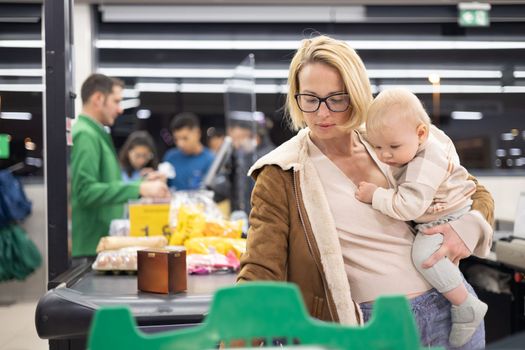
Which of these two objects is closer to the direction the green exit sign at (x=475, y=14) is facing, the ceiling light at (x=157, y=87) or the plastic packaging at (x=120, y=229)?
the plastic packaging

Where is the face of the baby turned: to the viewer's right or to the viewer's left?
to the viewer's left

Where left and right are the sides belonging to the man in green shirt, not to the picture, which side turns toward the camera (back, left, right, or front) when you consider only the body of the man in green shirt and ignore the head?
right

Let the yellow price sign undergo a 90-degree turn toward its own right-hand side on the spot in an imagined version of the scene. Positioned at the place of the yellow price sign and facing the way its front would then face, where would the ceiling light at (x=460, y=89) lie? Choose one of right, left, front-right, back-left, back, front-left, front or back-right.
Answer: back-right

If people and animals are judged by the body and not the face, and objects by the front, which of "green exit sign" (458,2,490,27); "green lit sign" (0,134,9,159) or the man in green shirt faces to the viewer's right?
the man in green shirt

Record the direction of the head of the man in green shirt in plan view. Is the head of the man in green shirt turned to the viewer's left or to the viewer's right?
to the viewer's right

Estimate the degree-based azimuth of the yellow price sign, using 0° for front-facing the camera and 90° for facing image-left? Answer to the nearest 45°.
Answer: approximately 0°
